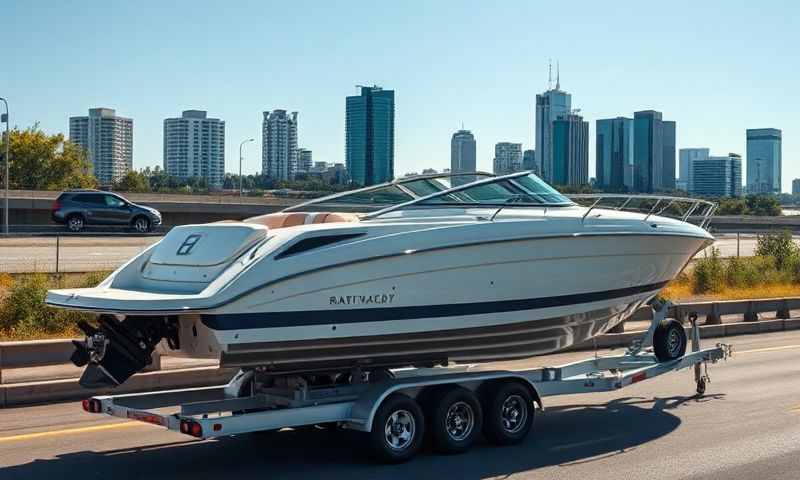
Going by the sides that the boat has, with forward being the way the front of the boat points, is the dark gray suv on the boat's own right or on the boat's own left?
on the boat's own left

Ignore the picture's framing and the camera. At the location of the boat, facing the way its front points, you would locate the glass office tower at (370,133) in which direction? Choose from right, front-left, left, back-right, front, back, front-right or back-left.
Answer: front-left

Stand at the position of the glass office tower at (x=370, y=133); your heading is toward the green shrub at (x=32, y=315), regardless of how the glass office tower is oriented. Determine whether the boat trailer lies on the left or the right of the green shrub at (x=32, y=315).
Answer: left

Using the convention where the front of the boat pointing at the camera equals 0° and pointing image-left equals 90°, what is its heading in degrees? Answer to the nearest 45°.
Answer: approximately 225°

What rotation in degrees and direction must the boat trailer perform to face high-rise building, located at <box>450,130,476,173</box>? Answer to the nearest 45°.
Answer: approximately 45° to its left

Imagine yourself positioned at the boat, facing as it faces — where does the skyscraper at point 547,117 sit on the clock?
The skyscraper is roughly at 11 o'clock from the boat.

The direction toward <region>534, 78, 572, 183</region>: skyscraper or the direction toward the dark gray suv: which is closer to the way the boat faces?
the skyscraper

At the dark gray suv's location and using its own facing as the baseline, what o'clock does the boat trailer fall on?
The boat trailer is roughly at 3 o'clock from the dark gray suv.

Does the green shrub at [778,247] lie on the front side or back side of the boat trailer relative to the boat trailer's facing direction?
on the front side

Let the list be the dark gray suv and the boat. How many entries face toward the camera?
0

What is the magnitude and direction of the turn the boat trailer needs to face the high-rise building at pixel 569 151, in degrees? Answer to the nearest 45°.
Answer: approximately 45° to its left

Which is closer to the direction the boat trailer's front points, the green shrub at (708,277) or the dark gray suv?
the green shrub

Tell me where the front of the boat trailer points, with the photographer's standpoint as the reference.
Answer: facing away from the viewer and to the right of the viewer

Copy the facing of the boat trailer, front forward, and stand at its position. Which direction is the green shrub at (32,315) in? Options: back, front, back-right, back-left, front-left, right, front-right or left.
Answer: left

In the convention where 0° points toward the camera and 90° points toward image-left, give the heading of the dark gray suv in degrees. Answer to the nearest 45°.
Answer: approximately 270°
